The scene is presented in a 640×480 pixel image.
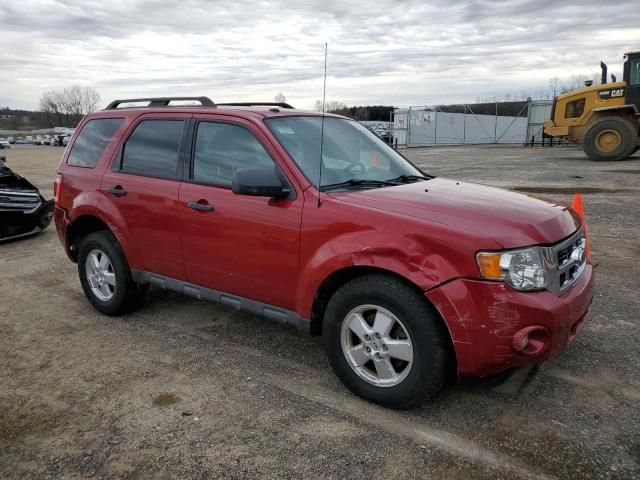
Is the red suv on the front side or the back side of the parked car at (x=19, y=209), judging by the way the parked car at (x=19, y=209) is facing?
on the front side

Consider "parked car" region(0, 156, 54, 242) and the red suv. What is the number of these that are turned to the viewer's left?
0

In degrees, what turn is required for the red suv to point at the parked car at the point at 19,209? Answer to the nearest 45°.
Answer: approximately 180°

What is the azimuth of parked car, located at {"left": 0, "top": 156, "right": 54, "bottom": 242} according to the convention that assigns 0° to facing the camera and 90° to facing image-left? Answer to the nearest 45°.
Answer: approximately 315°

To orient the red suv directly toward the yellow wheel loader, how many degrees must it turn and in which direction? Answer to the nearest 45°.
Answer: approximately 90° to its left

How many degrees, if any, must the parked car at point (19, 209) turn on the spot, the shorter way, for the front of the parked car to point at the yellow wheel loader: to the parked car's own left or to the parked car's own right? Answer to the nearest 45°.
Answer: approximately 45° to the parked car's own left
